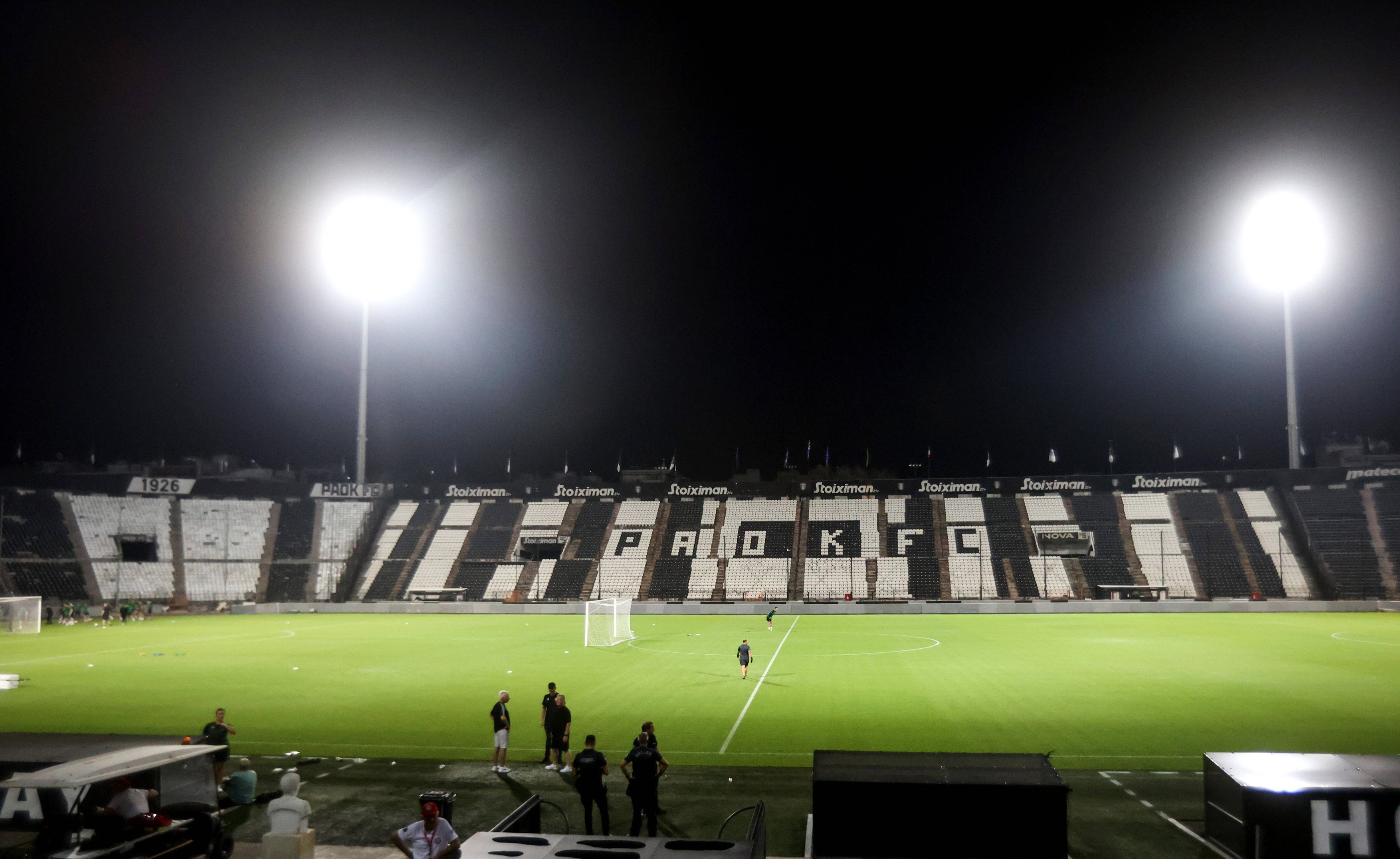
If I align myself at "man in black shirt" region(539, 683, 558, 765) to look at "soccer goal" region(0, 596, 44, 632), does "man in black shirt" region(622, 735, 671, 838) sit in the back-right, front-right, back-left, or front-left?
back-left

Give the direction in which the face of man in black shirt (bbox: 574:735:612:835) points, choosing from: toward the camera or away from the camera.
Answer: away from the camera

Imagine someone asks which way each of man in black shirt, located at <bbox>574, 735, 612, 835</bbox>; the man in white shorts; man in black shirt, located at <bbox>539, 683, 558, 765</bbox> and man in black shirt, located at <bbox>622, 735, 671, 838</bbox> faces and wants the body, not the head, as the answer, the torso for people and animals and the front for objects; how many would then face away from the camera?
2

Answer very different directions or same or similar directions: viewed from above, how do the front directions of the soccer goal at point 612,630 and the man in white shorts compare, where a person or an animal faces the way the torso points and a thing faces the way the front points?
very different directions

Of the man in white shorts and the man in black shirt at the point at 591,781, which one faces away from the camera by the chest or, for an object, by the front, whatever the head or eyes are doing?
the man in black shirt

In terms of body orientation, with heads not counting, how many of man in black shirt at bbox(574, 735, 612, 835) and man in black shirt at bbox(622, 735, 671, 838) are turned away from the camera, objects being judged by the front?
2

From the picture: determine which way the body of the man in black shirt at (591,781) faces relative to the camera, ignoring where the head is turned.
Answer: away from the camera
